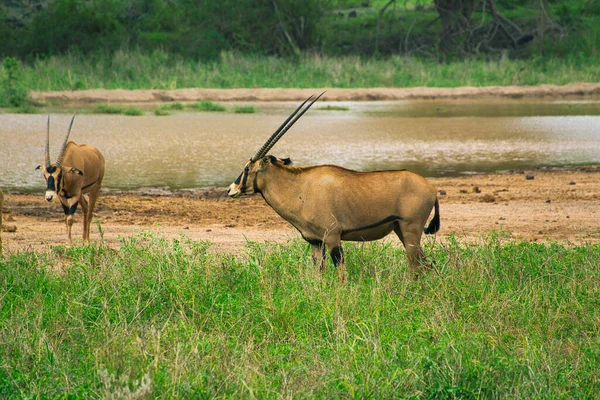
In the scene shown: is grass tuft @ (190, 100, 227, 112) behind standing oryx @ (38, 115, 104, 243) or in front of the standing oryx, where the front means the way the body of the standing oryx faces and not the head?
behind

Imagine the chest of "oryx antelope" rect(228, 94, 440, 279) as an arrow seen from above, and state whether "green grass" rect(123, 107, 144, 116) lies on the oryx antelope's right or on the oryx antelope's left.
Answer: on the oryx antelope's right

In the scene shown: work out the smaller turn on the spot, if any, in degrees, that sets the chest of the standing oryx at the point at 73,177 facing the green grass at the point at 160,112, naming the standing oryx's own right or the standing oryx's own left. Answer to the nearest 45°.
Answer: approximately 135° to the standing oryx's own right

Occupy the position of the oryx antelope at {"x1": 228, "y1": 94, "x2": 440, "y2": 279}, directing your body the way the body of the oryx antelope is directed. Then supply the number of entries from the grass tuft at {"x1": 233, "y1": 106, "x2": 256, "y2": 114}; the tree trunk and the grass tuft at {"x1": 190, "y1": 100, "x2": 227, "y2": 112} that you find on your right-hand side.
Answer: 3

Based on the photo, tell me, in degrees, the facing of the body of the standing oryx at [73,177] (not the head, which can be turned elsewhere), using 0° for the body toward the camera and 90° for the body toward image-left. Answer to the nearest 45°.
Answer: approximately 45°

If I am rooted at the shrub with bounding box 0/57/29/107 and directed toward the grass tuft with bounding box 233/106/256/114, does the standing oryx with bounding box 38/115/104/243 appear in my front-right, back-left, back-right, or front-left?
front-right

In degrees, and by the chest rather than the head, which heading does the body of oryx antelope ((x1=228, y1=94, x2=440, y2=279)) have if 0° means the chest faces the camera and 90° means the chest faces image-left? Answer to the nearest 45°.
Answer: approximately 90°

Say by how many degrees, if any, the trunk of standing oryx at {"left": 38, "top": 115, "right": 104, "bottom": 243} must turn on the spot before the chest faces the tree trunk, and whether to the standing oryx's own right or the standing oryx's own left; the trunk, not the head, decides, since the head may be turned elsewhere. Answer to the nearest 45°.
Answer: approximately 180°

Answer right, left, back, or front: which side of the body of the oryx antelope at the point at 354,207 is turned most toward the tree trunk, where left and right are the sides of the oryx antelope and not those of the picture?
right

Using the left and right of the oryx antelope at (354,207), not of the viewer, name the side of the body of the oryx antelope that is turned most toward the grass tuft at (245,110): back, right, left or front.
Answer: right

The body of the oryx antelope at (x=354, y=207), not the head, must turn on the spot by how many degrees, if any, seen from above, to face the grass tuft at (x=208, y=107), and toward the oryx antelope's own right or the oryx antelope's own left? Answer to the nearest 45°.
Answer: approximately 90° to the oryx antelope's own right

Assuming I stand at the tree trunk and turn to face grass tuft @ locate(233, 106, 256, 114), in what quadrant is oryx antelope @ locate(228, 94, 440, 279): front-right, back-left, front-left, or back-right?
front-left

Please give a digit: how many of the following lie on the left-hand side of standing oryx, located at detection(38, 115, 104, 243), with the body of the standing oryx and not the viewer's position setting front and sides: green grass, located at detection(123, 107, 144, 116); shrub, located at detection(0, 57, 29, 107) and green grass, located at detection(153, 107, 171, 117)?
0
